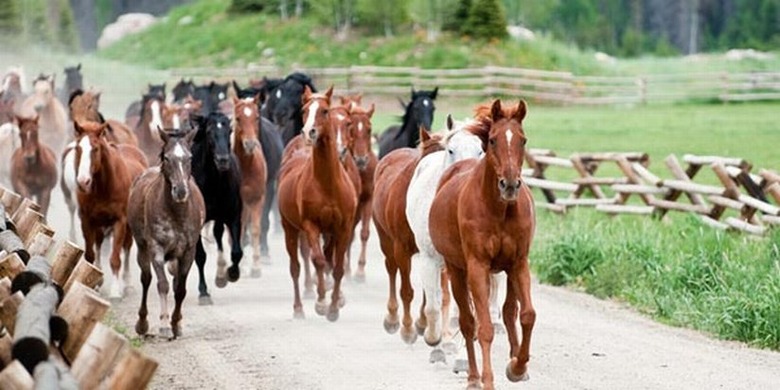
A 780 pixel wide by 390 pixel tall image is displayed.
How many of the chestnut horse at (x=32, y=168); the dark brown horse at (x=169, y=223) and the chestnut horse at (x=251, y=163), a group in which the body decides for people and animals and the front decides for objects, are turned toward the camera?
3

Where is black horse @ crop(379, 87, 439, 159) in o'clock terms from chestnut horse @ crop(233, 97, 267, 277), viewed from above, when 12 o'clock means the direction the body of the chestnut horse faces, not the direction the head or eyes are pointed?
The black horse is roughly at 9 o'clock from the chestnut horse.

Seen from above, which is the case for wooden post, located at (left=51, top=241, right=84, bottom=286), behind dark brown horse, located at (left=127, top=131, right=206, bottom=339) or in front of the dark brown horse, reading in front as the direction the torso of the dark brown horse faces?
in front

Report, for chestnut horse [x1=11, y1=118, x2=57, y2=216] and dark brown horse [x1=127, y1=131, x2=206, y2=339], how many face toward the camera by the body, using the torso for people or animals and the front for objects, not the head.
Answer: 2

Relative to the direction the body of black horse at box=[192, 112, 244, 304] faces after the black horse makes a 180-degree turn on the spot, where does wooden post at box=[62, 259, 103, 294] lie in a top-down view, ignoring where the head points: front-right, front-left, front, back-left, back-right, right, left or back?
back

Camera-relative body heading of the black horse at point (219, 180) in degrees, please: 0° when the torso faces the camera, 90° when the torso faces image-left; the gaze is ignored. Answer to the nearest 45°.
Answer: approximately 0°

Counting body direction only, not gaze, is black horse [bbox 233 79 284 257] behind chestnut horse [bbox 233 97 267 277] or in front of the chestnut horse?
behind

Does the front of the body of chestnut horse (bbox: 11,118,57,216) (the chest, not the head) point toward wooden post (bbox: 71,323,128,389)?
yes
